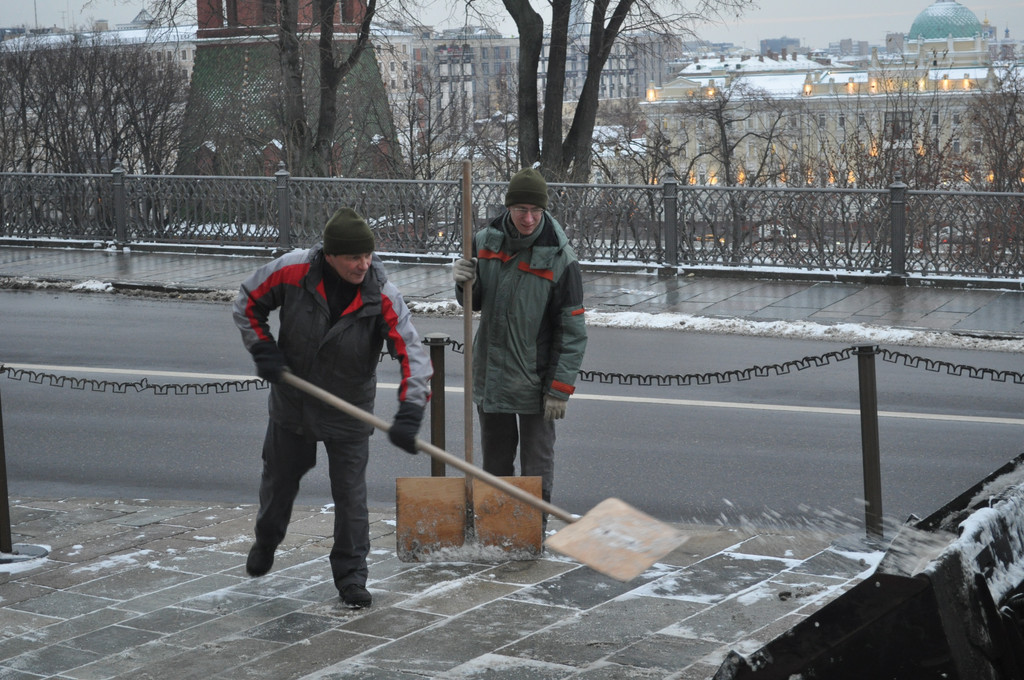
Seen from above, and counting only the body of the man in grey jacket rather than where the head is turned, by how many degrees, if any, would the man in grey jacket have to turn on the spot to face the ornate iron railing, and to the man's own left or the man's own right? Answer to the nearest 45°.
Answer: approximately 135° to the man's own left

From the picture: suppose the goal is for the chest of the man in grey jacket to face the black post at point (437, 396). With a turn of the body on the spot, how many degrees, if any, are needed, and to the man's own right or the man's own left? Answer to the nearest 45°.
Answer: approximately 135° to the man's own left

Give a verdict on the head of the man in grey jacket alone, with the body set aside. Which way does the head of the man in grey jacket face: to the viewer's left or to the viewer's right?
to the viewer's right

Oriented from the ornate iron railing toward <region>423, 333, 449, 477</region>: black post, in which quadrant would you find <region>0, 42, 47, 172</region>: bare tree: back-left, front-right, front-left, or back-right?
back-right

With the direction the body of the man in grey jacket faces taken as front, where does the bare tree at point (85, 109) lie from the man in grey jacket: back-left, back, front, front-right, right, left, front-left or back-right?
back-left

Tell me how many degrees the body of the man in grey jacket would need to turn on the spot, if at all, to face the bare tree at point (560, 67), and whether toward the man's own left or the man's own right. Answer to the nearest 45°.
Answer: approximately 135° to the man's own left

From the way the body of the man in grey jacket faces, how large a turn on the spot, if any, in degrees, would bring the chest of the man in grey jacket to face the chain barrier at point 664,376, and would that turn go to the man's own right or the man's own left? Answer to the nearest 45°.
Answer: approximately 90° to the man's own left

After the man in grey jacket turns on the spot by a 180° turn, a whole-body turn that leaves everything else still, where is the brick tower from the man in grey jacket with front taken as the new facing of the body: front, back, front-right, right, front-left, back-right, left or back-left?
front-right

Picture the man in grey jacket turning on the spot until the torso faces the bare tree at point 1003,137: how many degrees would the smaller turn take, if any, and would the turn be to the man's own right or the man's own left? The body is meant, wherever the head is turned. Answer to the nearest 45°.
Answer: approximately 90° to the man's own left

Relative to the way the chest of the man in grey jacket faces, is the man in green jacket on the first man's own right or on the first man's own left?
on the first man's own left

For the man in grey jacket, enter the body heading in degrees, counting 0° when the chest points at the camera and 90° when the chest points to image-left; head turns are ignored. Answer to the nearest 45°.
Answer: approximately 315°

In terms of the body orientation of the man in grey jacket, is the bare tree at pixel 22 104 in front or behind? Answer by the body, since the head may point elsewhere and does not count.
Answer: behind
